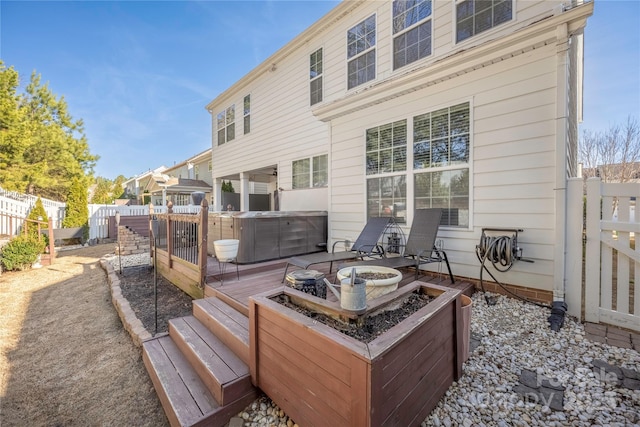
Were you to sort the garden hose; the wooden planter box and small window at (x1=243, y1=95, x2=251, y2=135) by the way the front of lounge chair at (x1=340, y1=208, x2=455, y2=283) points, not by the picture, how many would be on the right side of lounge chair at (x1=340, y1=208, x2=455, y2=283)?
1

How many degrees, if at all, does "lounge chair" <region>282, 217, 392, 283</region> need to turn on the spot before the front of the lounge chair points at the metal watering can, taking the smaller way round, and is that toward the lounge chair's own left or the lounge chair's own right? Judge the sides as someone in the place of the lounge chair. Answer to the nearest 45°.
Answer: approximately 45° to the lounge chair's own left

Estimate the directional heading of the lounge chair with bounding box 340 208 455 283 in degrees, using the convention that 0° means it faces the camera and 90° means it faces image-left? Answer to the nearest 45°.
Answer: approximately 45°

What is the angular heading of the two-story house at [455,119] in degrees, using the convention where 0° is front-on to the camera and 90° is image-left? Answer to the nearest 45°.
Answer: approximately 225°

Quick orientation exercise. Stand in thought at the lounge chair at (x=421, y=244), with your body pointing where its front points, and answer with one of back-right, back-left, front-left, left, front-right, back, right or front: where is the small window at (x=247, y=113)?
right

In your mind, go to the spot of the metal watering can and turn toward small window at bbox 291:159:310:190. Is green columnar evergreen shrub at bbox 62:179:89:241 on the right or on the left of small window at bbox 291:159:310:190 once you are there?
left

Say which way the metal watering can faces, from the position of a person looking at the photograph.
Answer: facing to the left of the viewer

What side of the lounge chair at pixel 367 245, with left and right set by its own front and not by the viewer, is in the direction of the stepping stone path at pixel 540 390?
left

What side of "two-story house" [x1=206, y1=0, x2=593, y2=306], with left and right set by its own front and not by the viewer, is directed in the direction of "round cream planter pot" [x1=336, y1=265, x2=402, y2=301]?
back

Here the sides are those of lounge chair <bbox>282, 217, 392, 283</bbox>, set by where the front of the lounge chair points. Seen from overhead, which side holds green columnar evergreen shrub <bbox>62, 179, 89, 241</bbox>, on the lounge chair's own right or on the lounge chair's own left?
on the lounge chair's own right

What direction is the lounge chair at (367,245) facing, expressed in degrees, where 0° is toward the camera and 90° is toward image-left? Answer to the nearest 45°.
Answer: approximately 45°
